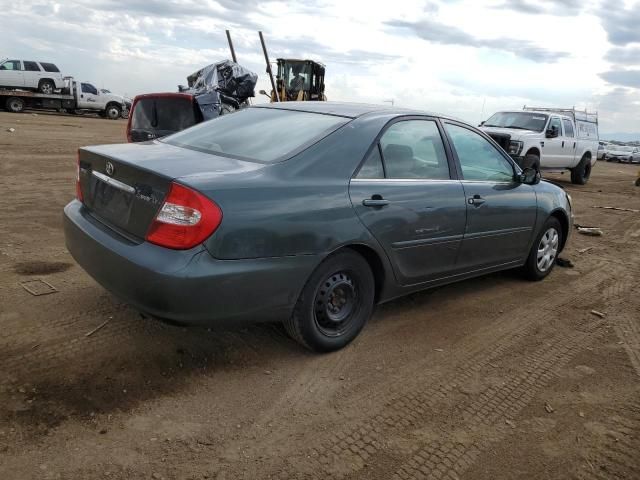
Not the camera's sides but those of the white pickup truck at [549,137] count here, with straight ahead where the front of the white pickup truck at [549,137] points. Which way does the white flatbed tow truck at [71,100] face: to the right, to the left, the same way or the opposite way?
the opposite way

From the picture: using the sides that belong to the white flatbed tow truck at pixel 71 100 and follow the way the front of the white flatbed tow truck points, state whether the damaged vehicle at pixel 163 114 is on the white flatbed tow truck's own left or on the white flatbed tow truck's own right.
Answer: on the white flatbed tow truck's own right

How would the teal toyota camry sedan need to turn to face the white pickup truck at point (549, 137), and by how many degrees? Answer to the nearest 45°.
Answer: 0° — it already faces it

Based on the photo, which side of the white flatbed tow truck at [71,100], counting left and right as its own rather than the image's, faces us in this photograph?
right

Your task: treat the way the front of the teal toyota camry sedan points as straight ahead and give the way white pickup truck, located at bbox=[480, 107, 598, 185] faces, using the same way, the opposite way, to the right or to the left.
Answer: the opposite way

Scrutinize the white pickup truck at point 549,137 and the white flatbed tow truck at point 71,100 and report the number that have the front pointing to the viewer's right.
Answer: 1

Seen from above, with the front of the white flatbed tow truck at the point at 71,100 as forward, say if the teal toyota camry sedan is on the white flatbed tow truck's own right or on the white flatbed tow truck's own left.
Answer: on the white flatbed tow truck's own right

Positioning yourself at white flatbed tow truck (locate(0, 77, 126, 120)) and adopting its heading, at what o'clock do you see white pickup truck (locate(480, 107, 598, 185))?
white pickup truck (locate(480, 107, 598, 185)) is roughly at 2 o'clock from white flatbed tow truck (locate(0, 77, 126, 120)).

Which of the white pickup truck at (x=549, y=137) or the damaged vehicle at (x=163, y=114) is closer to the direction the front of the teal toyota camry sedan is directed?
the white pickup truck

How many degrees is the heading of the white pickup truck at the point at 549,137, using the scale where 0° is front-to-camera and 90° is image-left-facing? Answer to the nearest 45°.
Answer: approximately 45°

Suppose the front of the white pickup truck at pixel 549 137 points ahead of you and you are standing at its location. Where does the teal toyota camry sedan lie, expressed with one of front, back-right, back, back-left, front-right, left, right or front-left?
front-left

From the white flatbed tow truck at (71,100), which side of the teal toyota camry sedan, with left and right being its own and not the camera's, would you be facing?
left

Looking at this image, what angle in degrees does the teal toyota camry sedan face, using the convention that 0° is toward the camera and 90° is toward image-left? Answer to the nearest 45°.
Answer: approximately 225°
